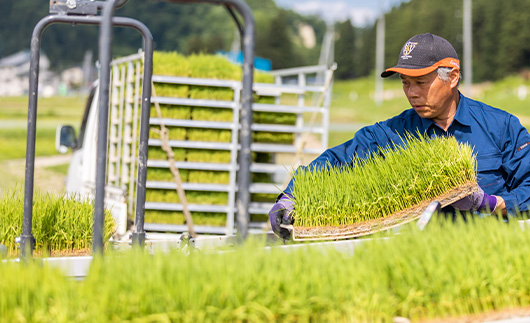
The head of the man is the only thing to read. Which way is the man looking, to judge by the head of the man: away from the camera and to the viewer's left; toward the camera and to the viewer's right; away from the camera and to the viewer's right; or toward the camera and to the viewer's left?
toward the camera and to the viewer's left

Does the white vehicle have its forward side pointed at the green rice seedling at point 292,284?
no

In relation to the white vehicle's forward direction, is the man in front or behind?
behind

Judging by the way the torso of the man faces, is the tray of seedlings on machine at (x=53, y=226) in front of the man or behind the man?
in front

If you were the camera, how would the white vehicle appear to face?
facing away from the viewer and to the left of the viewer

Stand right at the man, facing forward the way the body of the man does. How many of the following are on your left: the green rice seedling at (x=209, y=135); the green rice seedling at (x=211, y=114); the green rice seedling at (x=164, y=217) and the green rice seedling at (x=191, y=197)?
0

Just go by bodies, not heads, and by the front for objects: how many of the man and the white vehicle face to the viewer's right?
0

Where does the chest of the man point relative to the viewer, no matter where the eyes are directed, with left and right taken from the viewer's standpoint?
facing the viewer and to the left of the viewer

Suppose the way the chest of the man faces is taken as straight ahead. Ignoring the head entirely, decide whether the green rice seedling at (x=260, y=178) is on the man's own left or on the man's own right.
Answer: on the man's own right
